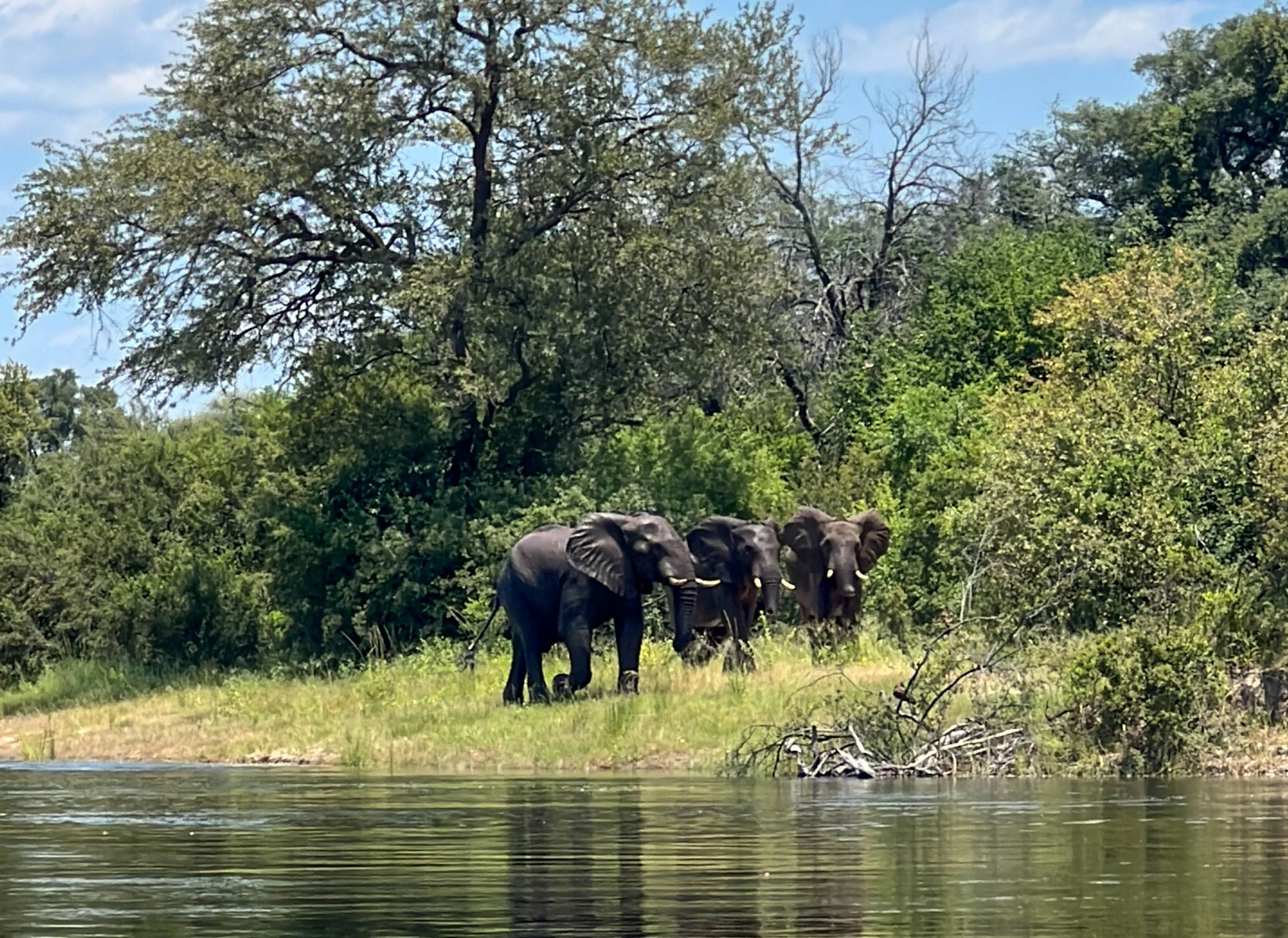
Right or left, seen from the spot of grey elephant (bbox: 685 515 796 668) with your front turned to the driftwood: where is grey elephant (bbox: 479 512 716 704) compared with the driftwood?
right

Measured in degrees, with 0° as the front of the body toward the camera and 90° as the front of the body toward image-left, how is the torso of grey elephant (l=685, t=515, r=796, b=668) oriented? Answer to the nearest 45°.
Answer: approximately 315°

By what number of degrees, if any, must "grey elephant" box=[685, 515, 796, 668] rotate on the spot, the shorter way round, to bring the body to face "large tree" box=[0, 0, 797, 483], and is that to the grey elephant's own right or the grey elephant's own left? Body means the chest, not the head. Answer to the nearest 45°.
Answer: approximately 180°

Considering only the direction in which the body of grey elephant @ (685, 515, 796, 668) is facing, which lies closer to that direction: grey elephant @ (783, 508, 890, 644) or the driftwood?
the driftwood

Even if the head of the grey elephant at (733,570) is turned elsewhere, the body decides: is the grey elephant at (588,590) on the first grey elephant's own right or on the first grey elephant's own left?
on the first grey elephant's own right

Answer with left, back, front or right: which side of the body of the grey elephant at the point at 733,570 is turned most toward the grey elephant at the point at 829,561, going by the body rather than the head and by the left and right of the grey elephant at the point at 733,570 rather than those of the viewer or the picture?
left

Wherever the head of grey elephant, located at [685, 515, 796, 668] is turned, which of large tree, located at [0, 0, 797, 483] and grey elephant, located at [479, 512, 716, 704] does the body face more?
the grey elephant
